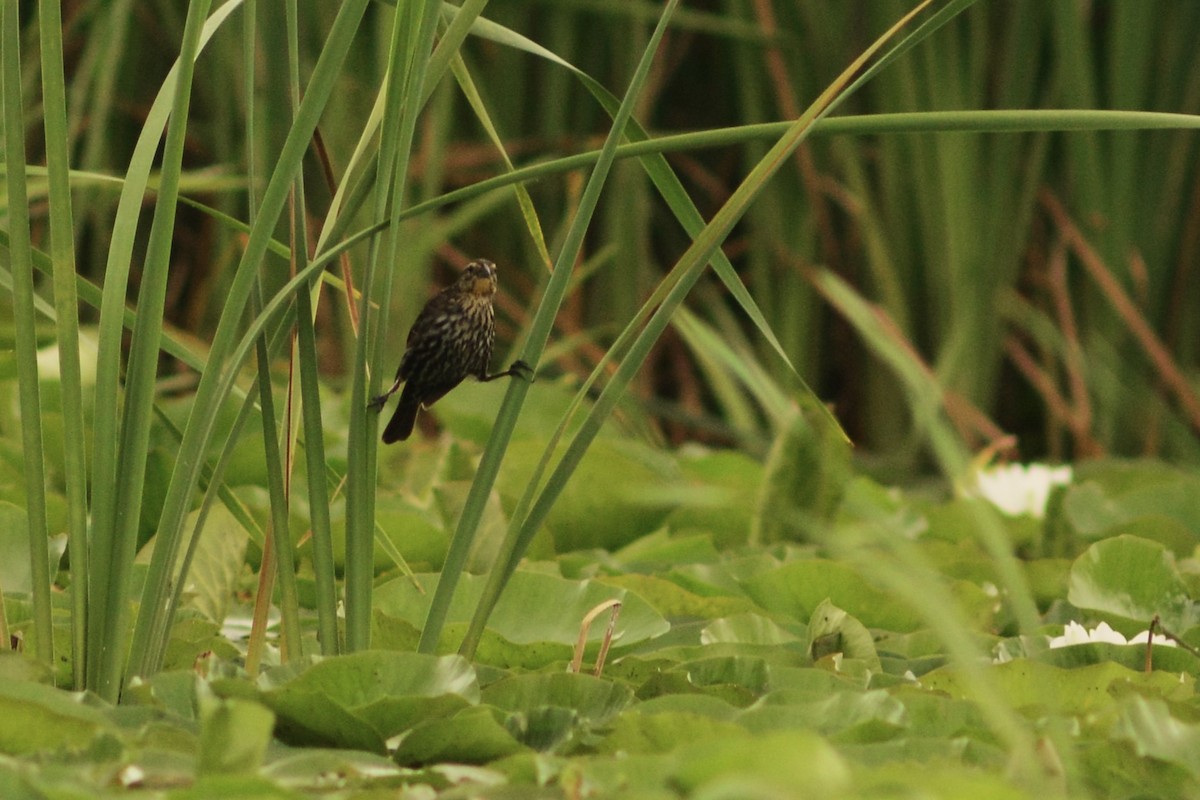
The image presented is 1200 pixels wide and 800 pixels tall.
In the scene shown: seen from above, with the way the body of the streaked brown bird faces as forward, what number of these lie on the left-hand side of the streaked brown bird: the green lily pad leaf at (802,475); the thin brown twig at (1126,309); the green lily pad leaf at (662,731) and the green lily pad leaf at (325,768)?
2

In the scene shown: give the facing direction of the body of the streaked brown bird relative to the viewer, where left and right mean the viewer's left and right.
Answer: facing the viewer and to the right of the viewer

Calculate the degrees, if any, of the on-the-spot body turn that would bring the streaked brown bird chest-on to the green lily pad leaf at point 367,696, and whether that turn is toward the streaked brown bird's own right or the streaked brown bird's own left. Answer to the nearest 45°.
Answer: approximately 45° to the streaked brown bird's own right

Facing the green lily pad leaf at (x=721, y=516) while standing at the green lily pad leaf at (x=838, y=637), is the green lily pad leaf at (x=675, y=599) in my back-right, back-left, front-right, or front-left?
front-left

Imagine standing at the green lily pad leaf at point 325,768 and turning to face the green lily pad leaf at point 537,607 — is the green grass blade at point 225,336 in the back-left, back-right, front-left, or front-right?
front-left

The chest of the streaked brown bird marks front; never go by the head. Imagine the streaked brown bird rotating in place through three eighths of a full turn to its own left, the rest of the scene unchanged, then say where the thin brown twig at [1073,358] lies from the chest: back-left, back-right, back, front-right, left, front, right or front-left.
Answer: front-right

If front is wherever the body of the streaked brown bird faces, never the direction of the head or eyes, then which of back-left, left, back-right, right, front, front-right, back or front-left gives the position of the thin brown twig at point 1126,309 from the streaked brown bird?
left

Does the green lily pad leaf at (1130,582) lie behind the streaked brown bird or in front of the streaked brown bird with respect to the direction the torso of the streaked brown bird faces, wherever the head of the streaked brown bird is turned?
in front

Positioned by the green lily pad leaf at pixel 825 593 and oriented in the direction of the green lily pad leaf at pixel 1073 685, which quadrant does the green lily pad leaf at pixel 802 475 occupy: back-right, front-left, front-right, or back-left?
back-left

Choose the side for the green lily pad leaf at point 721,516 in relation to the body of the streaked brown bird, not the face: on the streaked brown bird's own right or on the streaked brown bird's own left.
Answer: on the streaked brown bird's own left
